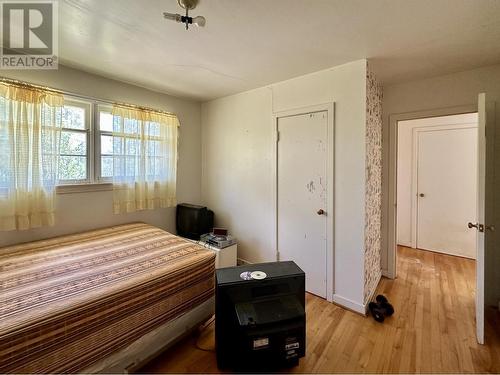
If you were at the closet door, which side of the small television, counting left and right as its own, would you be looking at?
left

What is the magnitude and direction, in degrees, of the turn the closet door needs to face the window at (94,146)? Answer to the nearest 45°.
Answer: approximately 45° to its right

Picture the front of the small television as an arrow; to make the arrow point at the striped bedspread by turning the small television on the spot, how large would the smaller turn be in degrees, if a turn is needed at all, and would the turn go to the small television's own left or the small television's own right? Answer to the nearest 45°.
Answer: approximately 45° to the small television's own left

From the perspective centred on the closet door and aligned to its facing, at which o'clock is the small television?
The small television is roughly at 2 o'clock from the closet door.

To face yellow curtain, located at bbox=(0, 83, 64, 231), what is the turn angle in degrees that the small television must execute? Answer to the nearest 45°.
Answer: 0° — it already faces it

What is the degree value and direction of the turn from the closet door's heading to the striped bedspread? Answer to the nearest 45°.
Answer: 0° — it already faces it

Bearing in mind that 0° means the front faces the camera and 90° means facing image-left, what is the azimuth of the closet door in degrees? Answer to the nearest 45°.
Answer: approximately 45°

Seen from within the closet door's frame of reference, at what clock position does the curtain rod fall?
The curtain rod is roughly at 1 o'clock from the closet door.
